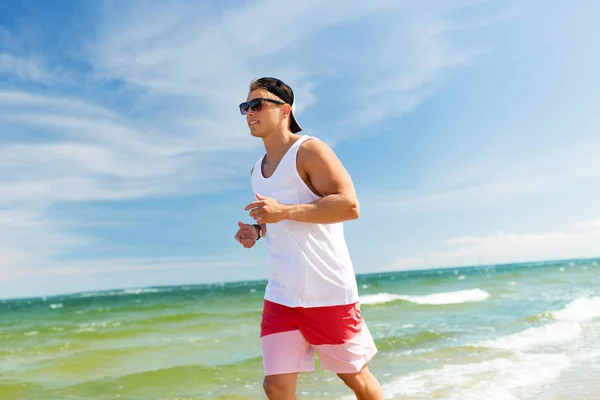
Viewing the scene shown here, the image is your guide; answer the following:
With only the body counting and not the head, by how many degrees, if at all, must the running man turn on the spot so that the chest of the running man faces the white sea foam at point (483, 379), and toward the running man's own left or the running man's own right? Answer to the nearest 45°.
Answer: approximately 180°

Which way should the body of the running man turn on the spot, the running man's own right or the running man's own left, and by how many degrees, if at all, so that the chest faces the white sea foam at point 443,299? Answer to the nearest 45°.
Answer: approximately 135° to the running man's own right

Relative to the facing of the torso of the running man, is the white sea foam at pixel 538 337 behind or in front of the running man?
behind

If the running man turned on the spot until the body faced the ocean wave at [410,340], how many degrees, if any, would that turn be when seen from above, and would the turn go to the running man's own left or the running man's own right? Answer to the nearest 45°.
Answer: approximately 135° to the running man's own right
